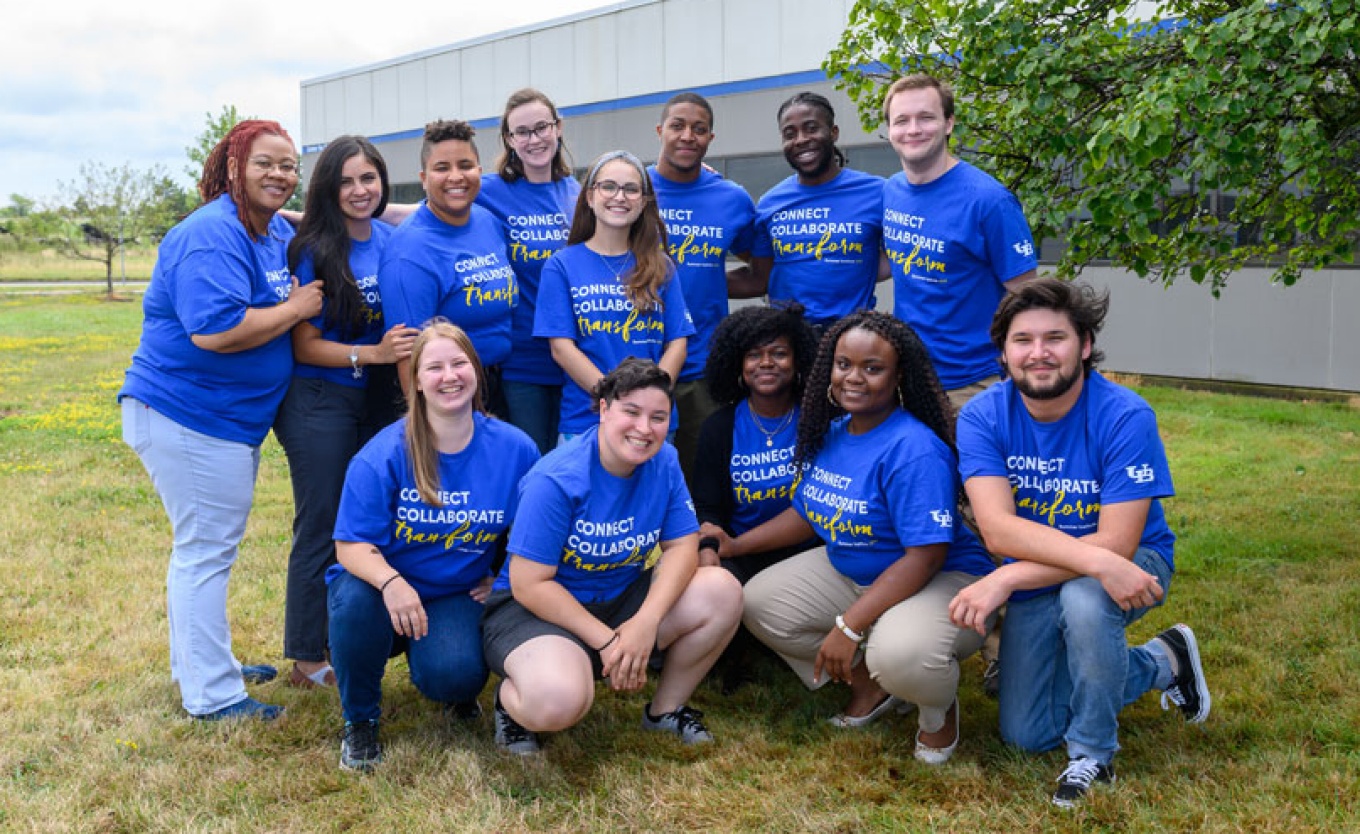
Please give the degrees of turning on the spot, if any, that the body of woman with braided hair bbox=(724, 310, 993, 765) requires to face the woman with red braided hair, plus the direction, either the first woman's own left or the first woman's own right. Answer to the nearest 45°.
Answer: approximately 45° to the first woman's own right

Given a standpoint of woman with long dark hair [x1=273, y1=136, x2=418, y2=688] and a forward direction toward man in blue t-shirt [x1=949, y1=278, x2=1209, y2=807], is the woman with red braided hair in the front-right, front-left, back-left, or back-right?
back-right

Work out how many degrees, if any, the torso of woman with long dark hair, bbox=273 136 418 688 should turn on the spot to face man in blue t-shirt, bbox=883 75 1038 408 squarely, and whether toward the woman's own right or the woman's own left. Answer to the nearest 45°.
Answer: approximately 45° to the woman's own left

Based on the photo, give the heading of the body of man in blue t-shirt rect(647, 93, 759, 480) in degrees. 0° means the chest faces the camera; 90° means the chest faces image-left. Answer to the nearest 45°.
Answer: approximately 0°

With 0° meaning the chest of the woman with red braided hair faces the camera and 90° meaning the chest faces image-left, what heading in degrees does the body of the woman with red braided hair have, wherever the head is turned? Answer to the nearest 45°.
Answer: approximately 270°
